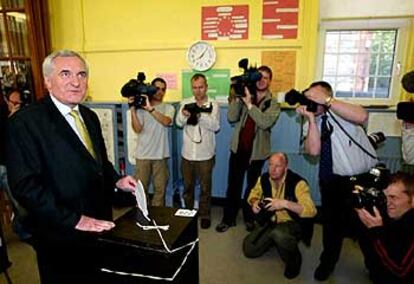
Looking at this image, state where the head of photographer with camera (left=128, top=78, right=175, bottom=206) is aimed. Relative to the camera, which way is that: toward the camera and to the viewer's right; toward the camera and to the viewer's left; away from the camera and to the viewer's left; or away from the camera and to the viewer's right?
toward the camera and to the viewer's left

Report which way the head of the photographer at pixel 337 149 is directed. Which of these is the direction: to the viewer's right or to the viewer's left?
to the viewer's left

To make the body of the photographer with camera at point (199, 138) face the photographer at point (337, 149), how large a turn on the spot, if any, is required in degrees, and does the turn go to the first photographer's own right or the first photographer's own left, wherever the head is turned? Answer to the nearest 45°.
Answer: approximately 45° to the first photographer's own left

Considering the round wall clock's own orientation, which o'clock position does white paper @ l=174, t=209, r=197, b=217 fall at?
The white paper is roughly at 12 o'clock from the round wall clock.

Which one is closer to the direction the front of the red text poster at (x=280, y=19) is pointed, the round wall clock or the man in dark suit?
the man in dark suit

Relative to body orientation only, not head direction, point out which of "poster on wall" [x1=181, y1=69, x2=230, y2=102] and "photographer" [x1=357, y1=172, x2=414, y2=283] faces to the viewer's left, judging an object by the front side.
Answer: the photographer

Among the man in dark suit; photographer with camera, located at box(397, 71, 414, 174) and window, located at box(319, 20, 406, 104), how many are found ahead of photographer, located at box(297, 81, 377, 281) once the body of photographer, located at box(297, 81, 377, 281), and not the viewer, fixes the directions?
1

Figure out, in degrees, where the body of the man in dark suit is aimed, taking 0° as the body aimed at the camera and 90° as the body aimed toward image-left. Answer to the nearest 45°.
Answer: approximately 315°

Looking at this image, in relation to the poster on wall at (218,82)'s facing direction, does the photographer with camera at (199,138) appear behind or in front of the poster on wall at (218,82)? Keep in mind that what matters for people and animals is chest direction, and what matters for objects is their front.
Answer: in front
